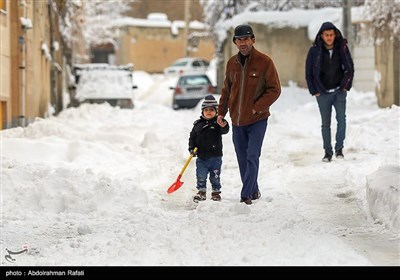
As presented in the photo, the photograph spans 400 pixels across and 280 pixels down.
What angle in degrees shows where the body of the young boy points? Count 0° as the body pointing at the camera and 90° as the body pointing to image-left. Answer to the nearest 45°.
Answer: approximately 0°

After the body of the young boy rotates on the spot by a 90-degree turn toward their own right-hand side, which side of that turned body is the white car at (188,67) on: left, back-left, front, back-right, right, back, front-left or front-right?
right

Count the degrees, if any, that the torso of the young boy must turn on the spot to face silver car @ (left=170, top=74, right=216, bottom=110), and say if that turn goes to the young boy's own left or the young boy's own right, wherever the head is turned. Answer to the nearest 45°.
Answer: approximately 180°
